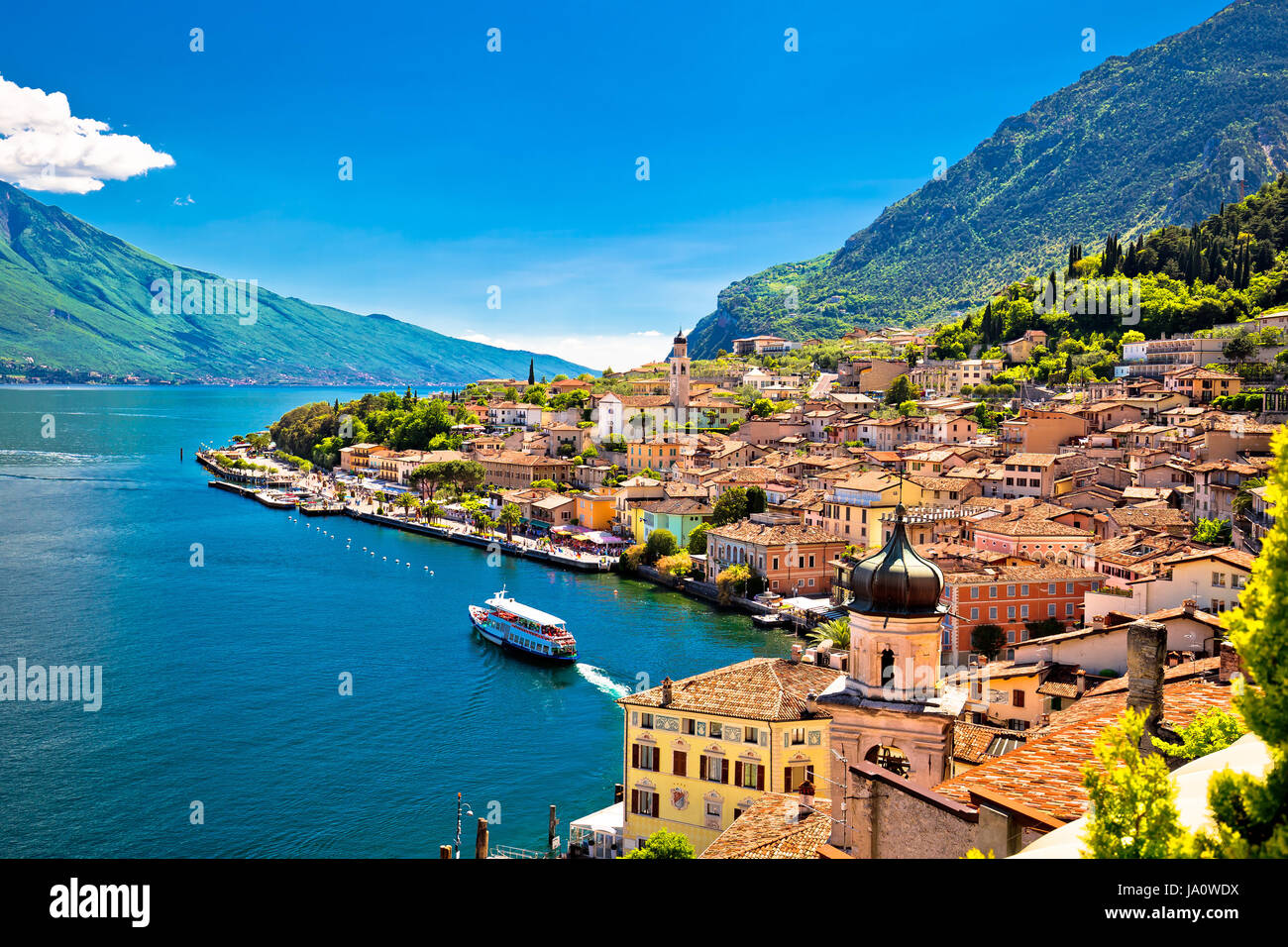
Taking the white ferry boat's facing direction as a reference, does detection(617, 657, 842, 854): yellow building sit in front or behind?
behind

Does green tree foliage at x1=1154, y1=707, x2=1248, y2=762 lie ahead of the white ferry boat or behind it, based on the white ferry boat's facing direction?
behind

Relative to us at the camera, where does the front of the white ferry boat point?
facing away from the viewer and to the left of the viewer

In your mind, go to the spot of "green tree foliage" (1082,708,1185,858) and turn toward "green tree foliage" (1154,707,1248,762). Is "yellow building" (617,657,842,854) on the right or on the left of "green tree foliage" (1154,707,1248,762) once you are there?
left

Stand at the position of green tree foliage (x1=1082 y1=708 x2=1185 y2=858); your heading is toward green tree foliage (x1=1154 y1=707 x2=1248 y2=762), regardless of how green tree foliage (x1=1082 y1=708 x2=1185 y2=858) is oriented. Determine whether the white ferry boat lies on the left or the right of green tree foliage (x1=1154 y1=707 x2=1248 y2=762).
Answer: left

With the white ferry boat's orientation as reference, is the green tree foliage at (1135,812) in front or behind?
behind

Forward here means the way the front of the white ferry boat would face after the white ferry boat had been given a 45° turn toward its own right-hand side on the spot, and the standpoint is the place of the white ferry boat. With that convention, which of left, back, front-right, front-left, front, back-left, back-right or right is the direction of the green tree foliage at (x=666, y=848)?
back
